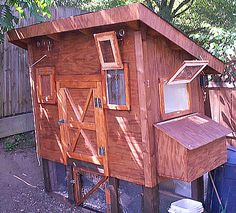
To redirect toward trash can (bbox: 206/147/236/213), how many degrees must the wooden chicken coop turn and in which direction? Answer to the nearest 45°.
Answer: approximately 135° to its left

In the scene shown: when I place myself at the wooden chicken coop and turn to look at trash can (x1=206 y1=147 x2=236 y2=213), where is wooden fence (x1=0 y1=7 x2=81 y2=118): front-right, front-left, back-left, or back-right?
back-left

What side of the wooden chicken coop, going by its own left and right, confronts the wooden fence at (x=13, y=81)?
right

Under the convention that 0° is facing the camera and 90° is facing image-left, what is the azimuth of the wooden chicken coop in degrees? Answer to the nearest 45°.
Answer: approximately 45°

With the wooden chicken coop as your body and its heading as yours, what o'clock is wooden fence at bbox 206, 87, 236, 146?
The wooden fence is roughly at 6 o'clock from the wooden chicken coop.
